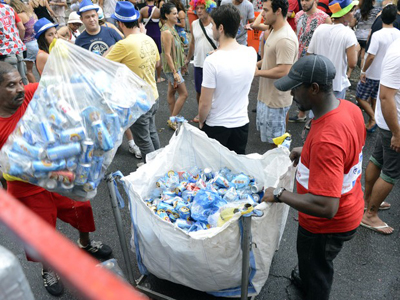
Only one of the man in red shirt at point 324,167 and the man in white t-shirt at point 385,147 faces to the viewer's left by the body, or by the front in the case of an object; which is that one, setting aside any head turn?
the man in red shirt

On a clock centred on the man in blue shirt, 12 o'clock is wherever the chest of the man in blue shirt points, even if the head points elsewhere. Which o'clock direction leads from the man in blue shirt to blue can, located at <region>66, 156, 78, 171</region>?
The blue can is roughly at 12 o'clock from the man in blue shirt.

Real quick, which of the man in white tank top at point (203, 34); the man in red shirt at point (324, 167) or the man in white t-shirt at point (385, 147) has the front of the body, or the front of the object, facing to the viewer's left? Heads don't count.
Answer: the man in red shirt

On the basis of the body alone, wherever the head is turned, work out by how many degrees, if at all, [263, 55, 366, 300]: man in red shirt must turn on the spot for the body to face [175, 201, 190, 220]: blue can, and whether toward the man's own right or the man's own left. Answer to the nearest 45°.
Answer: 0° — they already face it

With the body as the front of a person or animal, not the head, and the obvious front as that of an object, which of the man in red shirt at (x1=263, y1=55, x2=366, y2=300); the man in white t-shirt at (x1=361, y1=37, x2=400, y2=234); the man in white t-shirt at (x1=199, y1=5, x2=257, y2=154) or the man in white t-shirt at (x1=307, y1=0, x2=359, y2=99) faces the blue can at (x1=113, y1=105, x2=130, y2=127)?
the man in red shirt

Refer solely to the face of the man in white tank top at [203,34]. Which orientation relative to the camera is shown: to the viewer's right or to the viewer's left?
to the viewer's left

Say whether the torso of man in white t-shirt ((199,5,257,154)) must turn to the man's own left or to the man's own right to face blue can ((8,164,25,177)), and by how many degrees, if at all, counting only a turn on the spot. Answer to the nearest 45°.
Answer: approximately 90° to the man's own left

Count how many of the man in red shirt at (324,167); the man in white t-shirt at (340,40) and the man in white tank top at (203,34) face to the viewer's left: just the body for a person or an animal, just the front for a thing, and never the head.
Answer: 1

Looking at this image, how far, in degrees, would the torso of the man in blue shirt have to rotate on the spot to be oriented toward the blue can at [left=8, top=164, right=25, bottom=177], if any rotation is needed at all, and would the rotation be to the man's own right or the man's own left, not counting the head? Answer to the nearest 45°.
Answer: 0° — they already face it

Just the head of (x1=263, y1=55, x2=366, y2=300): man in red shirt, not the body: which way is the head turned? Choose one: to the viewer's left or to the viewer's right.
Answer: to the viewer's left

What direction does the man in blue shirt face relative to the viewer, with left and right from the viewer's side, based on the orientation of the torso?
facing the viewer

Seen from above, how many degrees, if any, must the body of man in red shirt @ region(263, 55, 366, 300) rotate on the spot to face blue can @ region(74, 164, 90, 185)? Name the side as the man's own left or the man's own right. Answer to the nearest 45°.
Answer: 0° — they already face it

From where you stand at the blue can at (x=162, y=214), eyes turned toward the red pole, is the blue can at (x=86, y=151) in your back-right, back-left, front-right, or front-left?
front-right

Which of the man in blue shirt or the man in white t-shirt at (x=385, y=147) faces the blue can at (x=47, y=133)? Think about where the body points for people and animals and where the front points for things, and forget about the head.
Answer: the man in blue shirt

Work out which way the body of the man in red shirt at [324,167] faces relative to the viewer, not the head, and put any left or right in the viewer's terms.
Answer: facing to the left of the viewer
